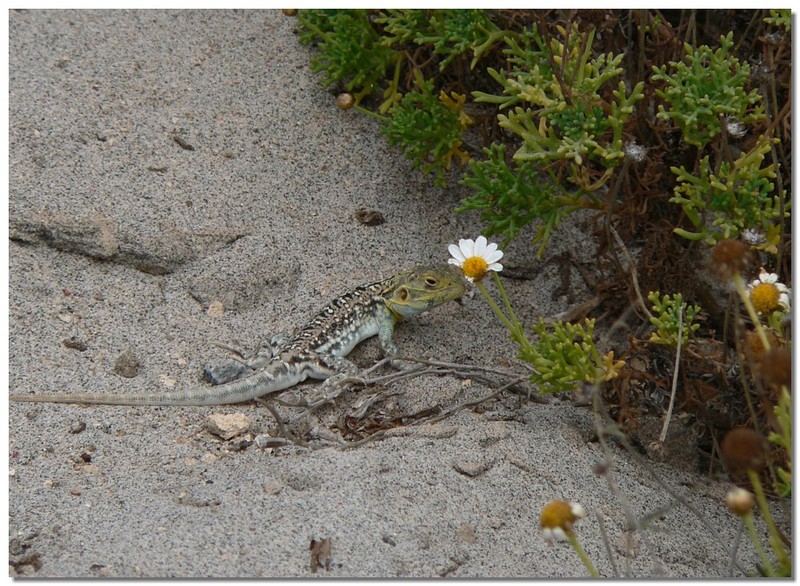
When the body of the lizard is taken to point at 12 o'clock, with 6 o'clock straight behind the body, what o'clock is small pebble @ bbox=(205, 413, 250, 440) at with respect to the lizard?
The small pebble is roughly at 4 o'clock from the lizard.

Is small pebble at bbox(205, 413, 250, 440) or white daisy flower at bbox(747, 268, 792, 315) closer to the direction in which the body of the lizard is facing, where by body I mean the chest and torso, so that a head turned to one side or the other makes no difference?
the white daisy flower

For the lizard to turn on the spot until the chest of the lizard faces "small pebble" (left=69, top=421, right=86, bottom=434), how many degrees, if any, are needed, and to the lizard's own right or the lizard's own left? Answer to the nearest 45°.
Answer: approximately 135° to the lizard's own right

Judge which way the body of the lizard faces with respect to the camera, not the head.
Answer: to the viewer's right

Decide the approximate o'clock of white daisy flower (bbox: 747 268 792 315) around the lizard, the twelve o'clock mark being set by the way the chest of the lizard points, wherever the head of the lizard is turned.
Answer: The white daisy flower is roughly at 1 o'clock from the lizard.
